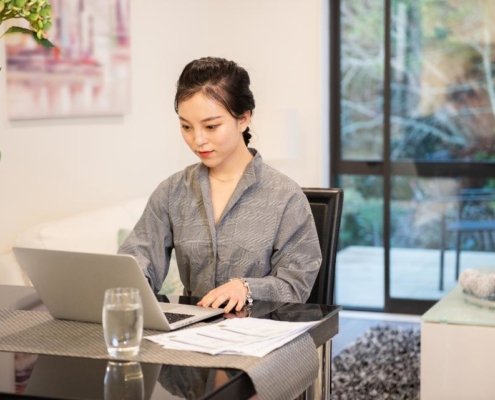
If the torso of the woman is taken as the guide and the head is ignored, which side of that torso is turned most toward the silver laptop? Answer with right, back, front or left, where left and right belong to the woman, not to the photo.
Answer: front

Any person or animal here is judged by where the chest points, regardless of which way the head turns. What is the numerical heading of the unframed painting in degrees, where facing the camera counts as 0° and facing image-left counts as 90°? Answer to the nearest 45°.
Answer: approximately 0°

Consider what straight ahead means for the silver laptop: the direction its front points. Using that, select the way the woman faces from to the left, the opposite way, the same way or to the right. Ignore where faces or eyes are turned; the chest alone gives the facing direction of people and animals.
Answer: the opposite way

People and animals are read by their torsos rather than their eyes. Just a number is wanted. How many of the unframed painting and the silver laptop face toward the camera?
1

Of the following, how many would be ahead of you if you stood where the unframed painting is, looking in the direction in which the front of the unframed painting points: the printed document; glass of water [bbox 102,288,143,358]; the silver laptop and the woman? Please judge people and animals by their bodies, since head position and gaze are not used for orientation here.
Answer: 4

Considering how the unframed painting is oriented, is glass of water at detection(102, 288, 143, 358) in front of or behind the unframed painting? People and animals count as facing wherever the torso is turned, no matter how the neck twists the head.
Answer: in front

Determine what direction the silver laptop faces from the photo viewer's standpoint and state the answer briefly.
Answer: facing away from the viewer and to the right of the viewer

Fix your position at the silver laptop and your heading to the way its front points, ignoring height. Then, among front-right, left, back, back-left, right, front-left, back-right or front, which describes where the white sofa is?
front-left
